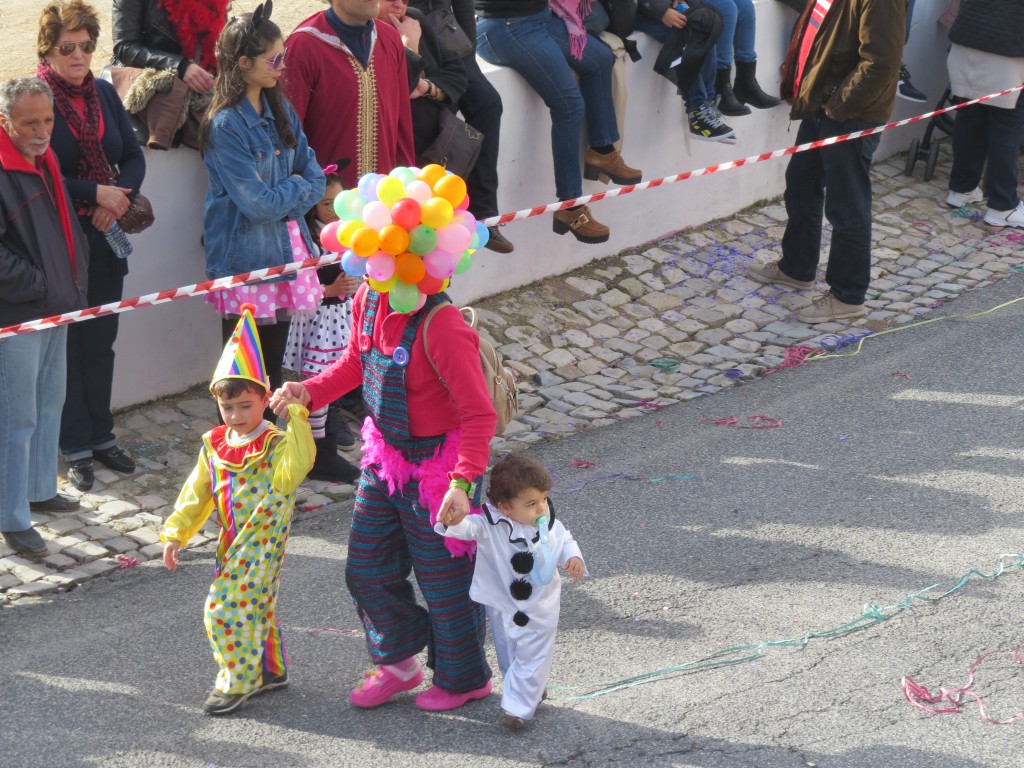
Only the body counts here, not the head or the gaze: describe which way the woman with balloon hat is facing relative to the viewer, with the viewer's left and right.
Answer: facing the viewer and to the left of the viewer

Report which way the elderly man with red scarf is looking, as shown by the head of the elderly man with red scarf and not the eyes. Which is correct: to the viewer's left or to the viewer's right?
to the viewer's right

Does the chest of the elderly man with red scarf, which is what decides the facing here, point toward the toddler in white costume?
yes

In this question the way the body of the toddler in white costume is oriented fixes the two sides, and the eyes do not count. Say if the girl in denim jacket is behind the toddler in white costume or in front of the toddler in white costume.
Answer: behind

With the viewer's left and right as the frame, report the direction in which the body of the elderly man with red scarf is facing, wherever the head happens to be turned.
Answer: facing the viewer and to the right of the viewer

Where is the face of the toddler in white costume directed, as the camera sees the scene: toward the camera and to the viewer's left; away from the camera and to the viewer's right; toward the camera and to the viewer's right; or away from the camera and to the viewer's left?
toward the camera and to the viewer's right

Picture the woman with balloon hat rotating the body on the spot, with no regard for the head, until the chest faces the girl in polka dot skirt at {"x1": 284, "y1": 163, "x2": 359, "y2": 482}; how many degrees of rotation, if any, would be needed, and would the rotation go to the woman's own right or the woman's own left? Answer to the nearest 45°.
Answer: approximately 135° to the woman's own right

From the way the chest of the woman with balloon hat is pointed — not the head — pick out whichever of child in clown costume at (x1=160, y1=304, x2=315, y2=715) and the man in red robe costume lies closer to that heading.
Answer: the child in clown costume

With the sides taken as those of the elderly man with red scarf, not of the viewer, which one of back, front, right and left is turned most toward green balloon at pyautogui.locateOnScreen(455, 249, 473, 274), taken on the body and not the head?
front

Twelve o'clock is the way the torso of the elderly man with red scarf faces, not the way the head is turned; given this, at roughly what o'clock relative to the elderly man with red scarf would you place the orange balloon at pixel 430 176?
The orange balloon is roughly at 12 o'clock from the elderly man with red scarf.

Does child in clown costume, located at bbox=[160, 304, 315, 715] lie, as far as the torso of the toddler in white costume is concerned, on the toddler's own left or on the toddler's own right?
on the toddler's own right

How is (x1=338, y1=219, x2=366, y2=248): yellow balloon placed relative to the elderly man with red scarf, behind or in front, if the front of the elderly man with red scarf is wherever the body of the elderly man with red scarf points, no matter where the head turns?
in front

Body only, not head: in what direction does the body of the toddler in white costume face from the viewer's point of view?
toward the camera

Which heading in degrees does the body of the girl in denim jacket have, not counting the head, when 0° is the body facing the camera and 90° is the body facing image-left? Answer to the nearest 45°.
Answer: approximately 315°
